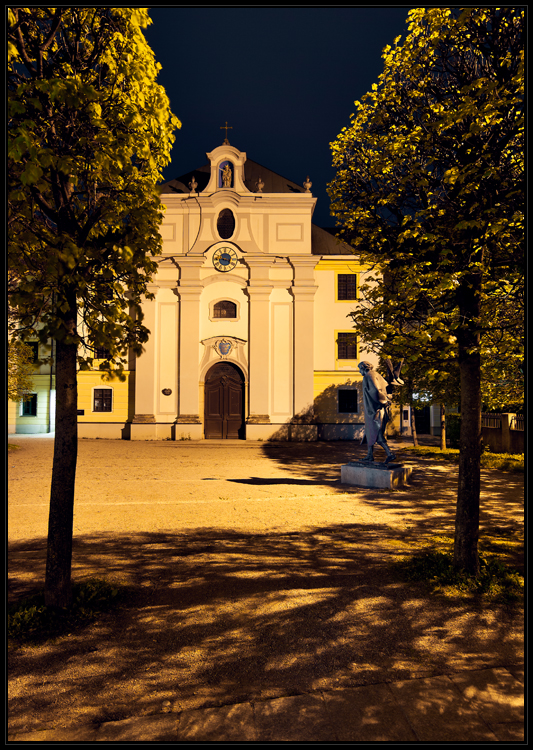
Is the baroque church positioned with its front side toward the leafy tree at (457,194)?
yes

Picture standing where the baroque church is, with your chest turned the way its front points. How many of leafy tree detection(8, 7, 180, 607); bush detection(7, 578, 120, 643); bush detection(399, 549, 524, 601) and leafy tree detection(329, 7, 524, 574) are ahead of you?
4

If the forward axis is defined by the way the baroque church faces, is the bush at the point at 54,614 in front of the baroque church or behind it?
in front

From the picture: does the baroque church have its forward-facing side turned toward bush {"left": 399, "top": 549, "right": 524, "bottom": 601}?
yes

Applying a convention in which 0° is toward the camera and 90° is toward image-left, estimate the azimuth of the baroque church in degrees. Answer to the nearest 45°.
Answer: approximately 0°

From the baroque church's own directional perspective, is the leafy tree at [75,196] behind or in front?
in front
